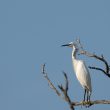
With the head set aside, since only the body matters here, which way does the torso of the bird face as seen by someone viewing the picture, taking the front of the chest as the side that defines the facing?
to the viewer's left
